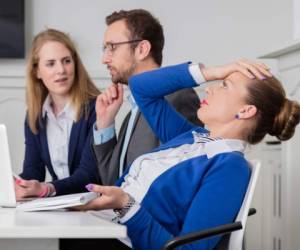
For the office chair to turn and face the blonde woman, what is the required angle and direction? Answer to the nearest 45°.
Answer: approximately 45° to its right

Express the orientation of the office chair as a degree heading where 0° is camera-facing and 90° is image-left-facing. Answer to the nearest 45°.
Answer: approximately 90°

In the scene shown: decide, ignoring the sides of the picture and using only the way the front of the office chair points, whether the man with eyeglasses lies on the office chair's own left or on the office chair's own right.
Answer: on the office chair's own right

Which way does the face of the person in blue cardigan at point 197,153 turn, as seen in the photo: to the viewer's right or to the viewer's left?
to the viewer's left

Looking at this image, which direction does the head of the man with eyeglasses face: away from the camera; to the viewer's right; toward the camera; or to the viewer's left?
to the viewer's left

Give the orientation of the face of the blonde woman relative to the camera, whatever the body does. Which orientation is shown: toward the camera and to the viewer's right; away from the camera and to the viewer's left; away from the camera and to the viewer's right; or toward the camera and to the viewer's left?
toward the camera and to the viewer's right
